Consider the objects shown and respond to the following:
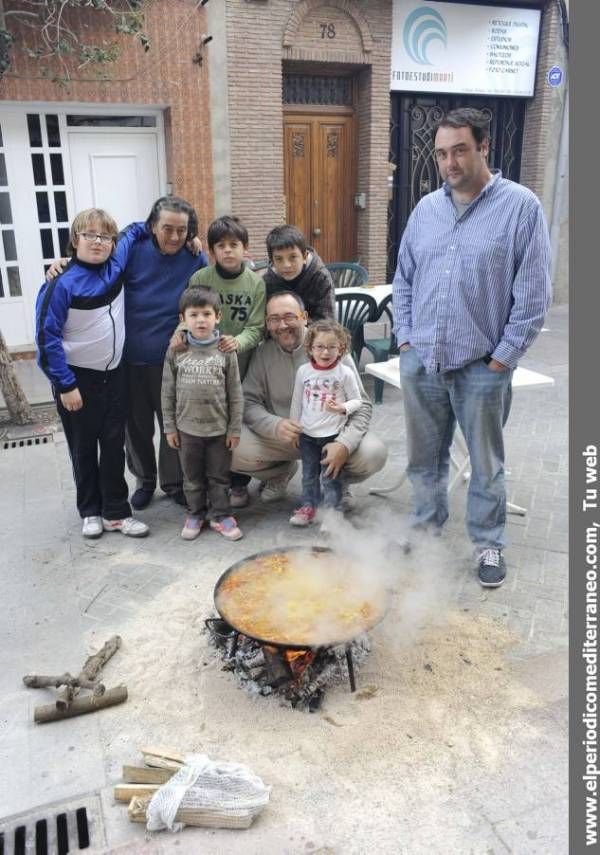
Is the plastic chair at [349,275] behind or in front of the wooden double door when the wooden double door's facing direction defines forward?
in front

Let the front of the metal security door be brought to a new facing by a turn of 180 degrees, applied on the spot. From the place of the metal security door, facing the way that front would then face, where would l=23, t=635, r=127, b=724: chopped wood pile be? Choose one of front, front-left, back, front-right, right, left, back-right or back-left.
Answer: back

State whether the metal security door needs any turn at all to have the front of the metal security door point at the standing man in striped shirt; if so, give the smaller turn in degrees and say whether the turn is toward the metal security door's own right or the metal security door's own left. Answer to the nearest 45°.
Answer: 0° — it already faces them

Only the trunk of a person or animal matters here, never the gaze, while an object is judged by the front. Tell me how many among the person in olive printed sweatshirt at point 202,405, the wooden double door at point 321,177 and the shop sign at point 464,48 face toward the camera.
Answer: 3

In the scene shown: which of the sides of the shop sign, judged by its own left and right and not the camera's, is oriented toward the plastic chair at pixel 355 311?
front

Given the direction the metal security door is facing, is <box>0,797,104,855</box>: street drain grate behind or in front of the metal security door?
in front

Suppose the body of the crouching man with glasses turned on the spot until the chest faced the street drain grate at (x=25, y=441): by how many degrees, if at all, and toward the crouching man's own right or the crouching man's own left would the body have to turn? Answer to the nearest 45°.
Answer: approximately 135° to the crouching man's own right

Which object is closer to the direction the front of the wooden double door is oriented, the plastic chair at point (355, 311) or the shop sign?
the plastic chair

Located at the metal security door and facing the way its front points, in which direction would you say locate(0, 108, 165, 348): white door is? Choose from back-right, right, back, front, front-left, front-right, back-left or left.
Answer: front-right

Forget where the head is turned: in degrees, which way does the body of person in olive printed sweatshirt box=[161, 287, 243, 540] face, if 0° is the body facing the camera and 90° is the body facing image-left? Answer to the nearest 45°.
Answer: approximately 0°

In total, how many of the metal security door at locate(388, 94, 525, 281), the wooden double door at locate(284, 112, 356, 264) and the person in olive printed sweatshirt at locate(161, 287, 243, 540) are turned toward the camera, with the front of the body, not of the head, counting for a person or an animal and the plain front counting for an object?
3
